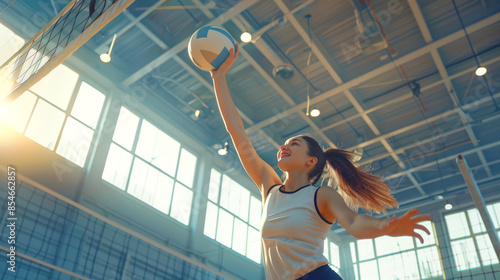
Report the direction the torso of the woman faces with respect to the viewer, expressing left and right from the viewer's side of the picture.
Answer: facing the viewer and to the left of the viewer

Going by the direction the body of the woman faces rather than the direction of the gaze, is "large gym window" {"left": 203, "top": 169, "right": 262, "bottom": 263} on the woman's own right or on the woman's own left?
on the woman's own right

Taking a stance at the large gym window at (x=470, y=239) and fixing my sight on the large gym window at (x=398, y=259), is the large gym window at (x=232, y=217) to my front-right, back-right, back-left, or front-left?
front-left

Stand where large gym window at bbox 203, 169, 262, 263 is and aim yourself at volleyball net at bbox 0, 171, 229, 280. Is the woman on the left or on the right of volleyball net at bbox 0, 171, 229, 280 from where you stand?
left

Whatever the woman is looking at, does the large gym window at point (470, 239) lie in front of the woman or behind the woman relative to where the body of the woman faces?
behind

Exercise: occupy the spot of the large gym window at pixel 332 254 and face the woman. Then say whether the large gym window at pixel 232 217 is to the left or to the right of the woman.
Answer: right

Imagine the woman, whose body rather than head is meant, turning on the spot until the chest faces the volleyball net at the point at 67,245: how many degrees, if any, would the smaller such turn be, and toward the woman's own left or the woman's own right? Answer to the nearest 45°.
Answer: approximately 90° to the woman's own right

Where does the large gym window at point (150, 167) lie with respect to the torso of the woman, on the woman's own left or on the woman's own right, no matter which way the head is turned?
on the woman's own right

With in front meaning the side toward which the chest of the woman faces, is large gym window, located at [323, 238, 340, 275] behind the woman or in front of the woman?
behind

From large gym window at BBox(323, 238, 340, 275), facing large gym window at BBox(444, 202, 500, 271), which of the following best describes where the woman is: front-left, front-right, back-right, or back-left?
front-right

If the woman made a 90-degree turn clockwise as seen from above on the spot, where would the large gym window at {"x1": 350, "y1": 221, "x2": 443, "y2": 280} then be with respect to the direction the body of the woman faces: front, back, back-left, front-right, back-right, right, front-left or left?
front-right
